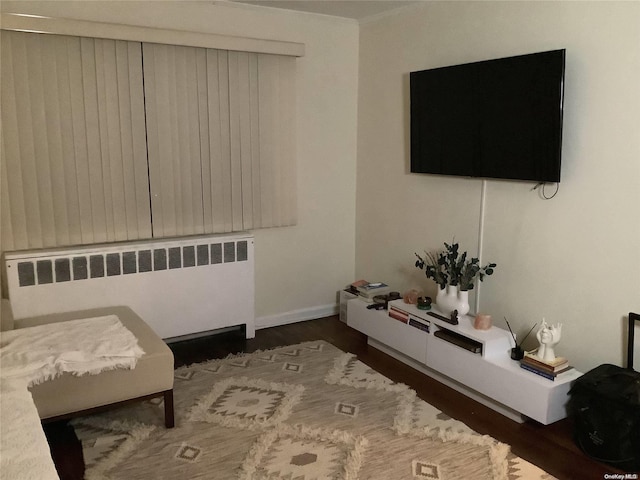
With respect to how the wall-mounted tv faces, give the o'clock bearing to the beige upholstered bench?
The beige upholstered bench is roughly at 12 o'clock from the wall-mounted tv.

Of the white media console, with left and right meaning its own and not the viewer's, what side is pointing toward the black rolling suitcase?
left

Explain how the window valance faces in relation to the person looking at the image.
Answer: facing the viewer

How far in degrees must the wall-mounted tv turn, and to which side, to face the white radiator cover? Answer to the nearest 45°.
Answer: approximately 45° to its right

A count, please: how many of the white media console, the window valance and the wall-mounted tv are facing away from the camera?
0

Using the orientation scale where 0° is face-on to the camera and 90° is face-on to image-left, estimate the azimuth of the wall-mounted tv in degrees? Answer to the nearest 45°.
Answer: approximately 45°

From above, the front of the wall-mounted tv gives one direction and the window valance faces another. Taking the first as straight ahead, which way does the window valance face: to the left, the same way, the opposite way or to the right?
to the left

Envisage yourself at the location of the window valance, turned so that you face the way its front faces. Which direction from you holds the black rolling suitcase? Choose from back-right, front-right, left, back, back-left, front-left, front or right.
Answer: front-left

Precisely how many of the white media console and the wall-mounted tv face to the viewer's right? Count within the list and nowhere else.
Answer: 0

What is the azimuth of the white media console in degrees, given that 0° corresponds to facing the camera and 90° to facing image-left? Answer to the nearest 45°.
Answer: approximately 45°
